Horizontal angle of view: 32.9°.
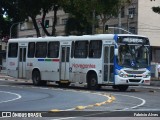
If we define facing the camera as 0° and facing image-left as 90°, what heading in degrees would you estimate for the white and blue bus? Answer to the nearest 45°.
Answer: approximately 315°
